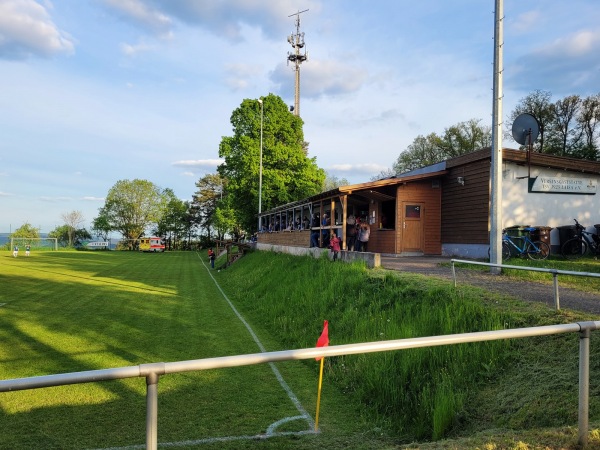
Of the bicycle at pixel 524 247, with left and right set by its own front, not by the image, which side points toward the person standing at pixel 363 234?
front

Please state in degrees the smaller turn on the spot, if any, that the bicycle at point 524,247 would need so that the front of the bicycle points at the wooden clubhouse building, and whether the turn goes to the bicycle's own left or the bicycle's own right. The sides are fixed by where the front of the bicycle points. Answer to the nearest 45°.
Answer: approximately 45° to the bicycle's own right

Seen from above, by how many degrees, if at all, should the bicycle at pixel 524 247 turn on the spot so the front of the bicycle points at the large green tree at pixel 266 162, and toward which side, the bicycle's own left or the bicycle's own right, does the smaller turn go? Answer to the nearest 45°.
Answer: approximately 45° to the bicycle's own right

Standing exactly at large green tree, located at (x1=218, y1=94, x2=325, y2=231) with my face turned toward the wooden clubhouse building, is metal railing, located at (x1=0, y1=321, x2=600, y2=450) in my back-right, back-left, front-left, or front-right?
front-right

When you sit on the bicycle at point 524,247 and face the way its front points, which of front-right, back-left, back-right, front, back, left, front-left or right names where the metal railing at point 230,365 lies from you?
left

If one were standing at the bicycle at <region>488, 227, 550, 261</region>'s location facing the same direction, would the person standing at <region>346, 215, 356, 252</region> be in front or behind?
in front

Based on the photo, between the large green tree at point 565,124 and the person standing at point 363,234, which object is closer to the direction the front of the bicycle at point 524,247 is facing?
the person standing

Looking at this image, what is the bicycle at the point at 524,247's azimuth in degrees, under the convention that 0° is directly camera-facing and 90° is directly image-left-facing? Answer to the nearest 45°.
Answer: approximately 90°

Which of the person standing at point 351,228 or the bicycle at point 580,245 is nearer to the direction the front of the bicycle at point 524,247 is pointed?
the person standing

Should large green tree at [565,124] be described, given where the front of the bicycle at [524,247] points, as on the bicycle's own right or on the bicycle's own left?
on the bicycle's own right

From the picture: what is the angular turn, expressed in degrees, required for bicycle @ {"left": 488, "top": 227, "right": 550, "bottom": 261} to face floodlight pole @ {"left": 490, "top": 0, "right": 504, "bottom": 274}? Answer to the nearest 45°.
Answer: approximately 90° to its left

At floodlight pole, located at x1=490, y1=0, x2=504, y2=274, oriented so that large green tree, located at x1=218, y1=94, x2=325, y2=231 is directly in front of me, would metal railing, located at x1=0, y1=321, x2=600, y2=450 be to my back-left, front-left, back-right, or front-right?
back-left

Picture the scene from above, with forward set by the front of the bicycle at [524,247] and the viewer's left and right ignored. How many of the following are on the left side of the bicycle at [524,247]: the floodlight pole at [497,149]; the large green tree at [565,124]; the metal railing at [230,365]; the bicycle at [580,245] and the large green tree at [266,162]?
2
